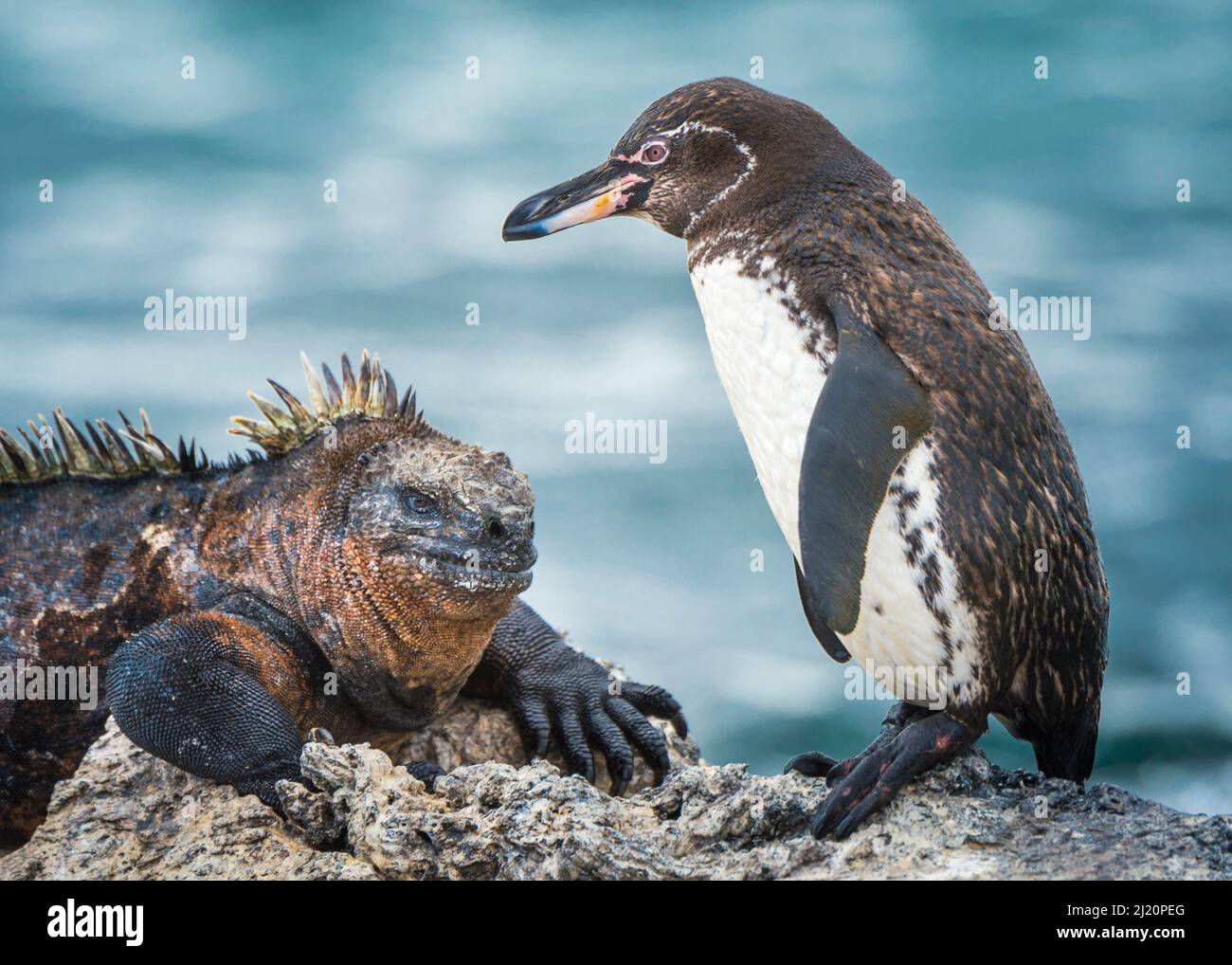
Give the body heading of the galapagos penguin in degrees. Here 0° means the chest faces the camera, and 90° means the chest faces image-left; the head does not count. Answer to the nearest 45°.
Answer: approximately 90°

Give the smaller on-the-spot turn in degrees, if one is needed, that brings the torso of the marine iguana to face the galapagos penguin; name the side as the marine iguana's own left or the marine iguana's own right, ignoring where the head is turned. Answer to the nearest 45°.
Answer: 0° — it already faces it

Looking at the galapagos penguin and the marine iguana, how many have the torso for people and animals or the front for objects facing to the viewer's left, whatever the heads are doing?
1

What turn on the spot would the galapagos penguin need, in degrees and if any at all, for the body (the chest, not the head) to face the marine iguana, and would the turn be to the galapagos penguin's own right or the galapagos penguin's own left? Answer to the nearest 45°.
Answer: approximately 45° to the galapagos penguin's own right

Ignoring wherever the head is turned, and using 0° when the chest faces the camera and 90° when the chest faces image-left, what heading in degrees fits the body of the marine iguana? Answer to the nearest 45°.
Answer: approximately 315°
